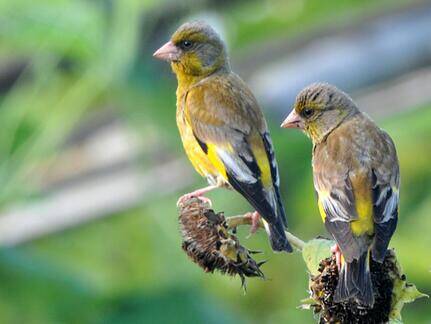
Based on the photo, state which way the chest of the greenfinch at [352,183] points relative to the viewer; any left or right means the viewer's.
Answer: facing away from the viewer and to the left of the viewer

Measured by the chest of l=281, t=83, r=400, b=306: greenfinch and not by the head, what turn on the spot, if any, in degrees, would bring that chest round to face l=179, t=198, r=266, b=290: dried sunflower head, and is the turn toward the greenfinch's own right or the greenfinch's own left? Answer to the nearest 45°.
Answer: approximately 45° to the greenfinch's own left
